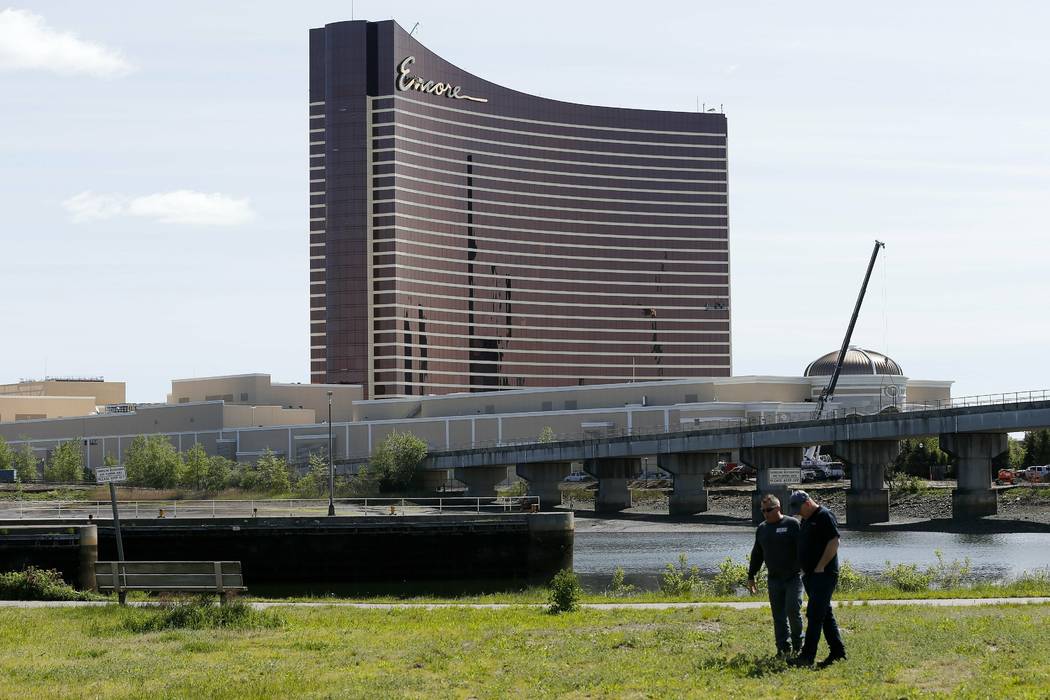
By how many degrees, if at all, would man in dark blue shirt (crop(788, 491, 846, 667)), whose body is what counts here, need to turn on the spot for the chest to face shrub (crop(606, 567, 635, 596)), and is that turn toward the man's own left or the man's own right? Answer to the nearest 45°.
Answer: approximately 135° to the man's own right

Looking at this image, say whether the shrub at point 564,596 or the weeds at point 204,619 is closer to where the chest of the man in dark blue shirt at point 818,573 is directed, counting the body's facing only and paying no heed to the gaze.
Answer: the weeds

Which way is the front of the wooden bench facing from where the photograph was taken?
facing away from the viewer

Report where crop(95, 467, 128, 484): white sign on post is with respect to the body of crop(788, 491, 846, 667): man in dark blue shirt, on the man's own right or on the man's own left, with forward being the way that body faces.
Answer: on the man's own right

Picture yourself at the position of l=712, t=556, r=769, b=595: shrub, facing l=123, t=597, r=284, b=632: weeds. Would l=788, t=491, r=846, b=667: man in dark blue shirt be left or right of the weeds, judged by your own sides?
left

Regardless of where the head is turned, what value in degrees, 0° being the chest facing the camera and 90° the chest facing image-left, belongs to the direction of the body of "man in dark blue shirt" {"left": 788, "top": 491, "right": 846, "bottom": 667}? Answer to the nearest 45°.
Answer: approximately 45°

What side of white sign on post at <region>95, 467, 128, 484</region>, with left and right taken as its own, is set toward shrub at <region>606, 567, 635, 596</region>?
left

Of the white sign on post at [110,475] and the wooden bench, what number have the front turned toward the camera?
1

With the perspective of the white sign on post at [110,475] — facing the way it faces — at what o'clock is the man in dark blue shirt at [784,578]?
The man in dark blue shirt is roughly at 11 o'clock from the white sign on post.

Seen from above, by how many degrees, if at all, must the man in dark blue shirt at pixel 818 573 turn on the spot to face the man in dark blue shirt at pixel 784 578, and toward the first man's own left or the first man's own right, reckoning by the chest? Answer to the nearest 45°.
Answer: approximately 90° to the first man's own right
